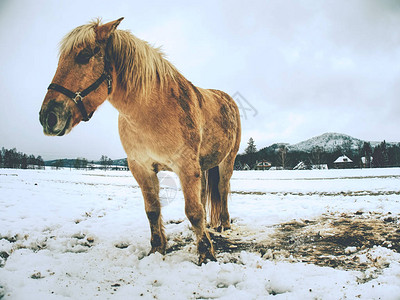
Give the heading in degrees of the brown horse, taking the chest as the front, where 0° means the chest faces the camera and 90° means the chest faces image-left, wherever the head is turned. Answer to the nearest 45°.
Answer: approximately 45°
